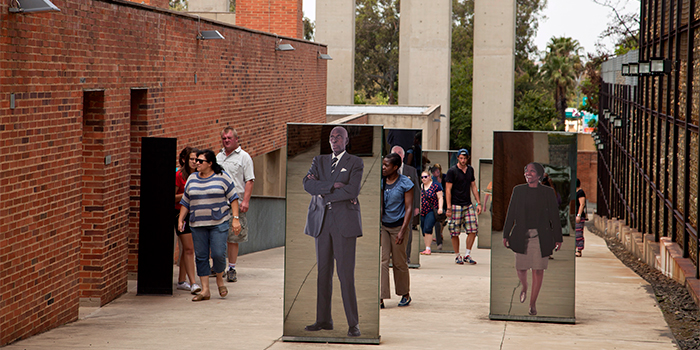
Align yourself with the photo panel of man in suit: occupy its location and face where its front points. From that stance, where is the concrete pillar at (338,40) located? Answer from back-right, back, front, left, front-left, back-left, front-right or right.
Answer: back

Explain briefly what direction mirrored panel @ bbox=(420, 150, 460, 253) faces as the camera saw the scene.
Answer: facing the viewer

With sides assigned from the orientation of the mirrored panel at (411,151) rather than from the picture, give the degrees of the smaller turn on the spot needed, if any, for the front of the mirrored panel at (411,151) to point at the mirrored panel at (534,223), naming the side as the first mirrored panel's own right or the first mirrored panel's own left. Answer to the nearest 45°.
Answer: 0° — it already faces it

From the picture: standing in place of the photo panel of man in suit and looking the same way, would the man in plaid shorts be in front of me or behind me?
behind

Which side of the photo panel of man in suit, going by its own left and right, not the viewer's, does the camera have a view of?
front

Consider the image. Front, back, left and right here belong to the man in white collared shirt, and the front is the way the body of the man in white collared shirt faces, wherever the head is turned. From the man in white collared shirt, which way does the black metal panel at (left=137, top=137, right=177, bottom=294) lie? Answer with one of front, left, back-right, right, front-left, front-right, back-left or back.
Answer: front

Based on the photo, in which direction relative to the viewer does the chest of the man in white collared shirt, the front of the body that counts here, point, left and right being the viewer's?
facing the viewer and to the left of the viewer

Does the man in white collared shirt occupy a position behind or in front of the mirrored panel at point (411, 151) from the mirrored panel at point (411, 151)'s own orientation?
in front

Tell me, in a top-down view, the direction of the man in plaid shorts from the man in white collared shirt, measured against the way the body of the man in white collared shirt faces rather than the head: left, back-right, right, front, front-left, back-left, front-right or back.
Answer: back

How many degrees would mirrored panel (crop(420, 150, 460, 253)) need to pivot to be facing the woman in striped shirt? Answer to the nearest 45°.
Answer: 0° — it already faces them
